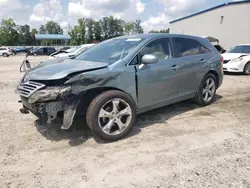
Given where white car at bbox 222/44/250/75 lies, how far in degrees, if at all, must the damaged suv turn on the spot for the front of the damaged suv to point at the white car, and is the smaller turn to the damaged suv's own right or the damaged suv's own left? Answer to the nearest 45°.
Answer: approximately 180°

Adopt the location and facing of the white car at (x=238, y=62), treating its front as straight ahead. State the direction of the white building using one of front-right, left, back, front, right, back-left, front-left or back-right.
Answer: back-right

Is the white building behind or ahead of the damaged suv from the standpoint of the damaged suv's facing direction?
behind

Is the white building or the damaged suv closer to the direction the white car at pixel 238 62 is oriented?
the damaged suv

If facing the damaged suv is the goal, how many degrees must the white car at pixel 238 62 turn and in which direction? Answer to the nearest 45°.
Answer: approximately 45° to its left

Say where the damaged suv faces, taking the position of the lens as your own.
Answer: facing the viewer and to the left of the viewer

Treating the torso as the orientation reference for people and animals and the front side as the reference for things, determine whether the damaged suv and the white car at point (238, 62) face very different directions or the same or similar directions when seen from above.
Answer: same or similar directions
